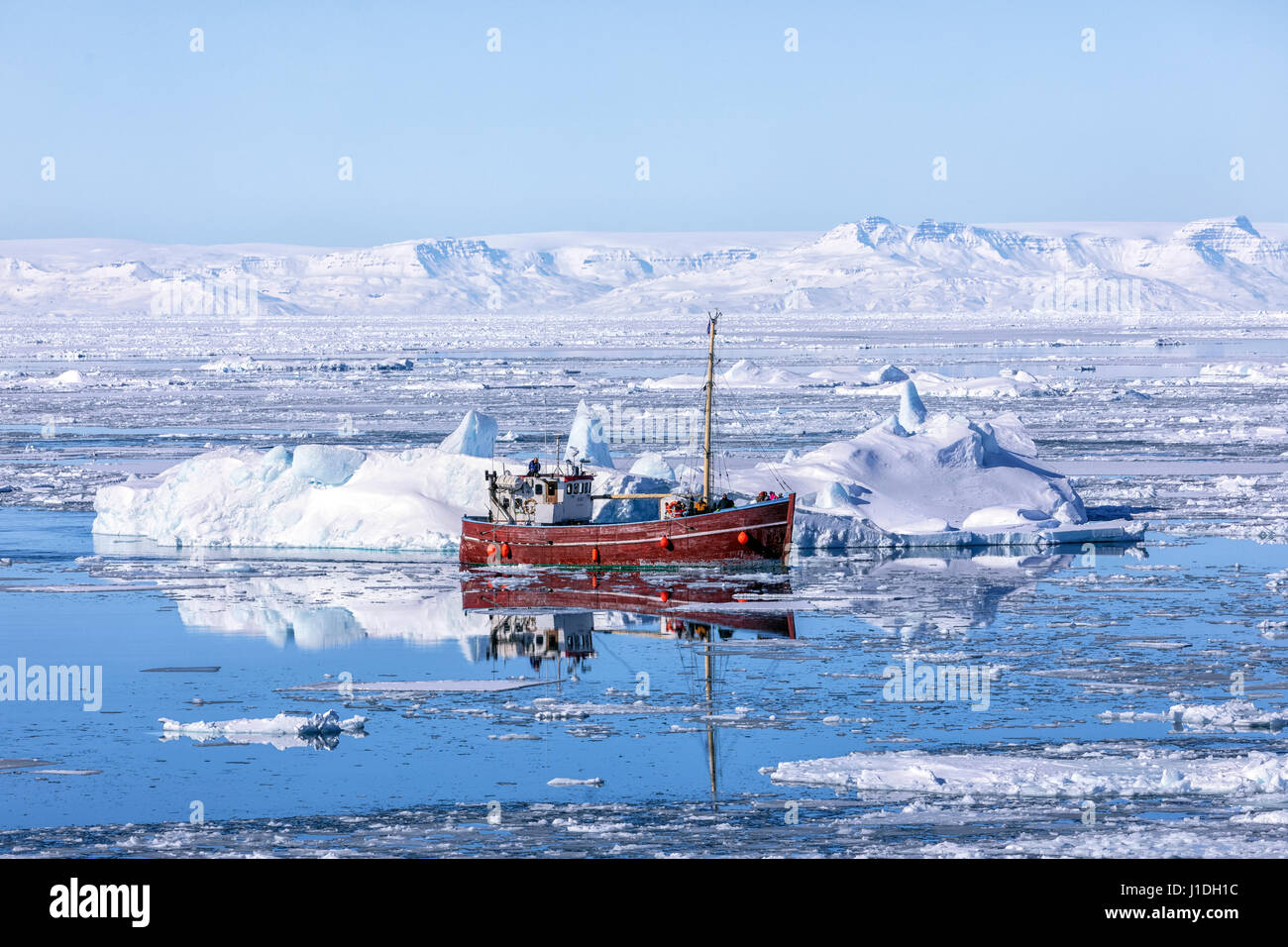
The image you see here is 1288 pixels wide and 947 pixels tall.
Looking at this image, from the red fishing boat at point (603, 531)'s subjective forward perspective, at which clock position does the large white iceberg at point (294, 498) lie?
The large white iceberg is roughly at 7 o'clock from the red fishing boat.

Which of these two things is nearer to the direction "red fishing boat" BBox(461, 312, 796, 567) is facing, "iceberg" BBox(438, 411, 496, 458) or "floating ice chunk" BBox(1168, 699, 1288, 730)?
the floating ice chunk

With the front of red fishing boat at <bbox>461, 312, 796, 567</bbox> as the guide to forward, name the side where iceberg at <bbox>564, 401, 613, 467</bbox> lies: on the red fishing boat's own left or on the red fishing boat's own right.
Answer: on the red fishing boat's own left

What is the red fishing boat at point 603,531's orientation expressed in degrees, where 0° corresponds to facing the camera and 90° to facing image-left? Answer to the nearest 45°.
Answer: approximately 270°

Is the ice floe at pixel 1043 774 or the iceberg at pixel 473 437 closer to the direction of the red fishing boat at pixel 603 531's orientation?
the ice floe

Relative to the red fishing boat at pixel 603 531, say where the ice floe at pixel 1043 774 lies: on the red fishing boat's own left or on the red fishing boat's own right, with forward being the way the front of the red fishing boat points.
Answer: on the red fishing boat's own right

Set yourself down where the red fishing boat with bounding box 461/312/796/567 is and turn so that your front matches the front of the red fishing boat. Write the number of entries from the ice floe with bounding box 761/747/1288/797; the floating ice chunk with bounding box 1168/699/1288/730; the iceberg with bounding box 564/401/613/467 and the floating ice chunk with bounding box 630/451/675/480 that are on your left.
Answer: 2

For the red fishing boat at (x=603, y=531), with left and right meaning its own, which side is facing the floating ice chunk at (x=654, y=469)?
left
